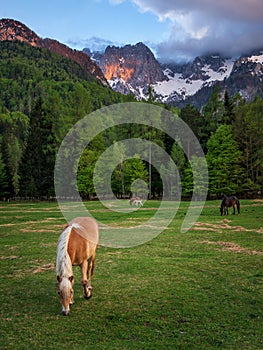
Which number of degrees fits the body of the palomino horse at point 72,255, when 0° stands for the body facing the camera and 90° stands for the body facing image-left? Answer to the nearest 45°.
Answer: approximately 45°
